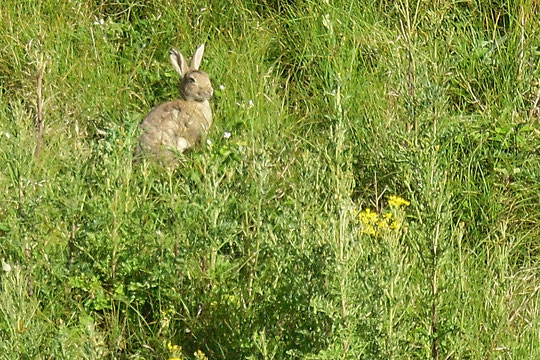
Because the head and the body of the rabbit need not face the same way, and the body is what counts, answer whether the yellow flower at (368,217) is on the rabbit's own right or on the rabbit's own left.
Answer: on the rabbit's own right

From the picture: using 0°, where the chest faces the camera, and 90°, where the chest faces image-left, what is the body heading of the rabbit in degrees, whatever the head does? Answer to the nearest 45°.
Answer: approximately 270°

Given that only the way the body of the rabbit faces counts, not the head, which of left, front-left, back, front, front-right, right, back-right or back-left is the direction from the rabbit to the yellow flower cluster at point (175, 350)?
right
